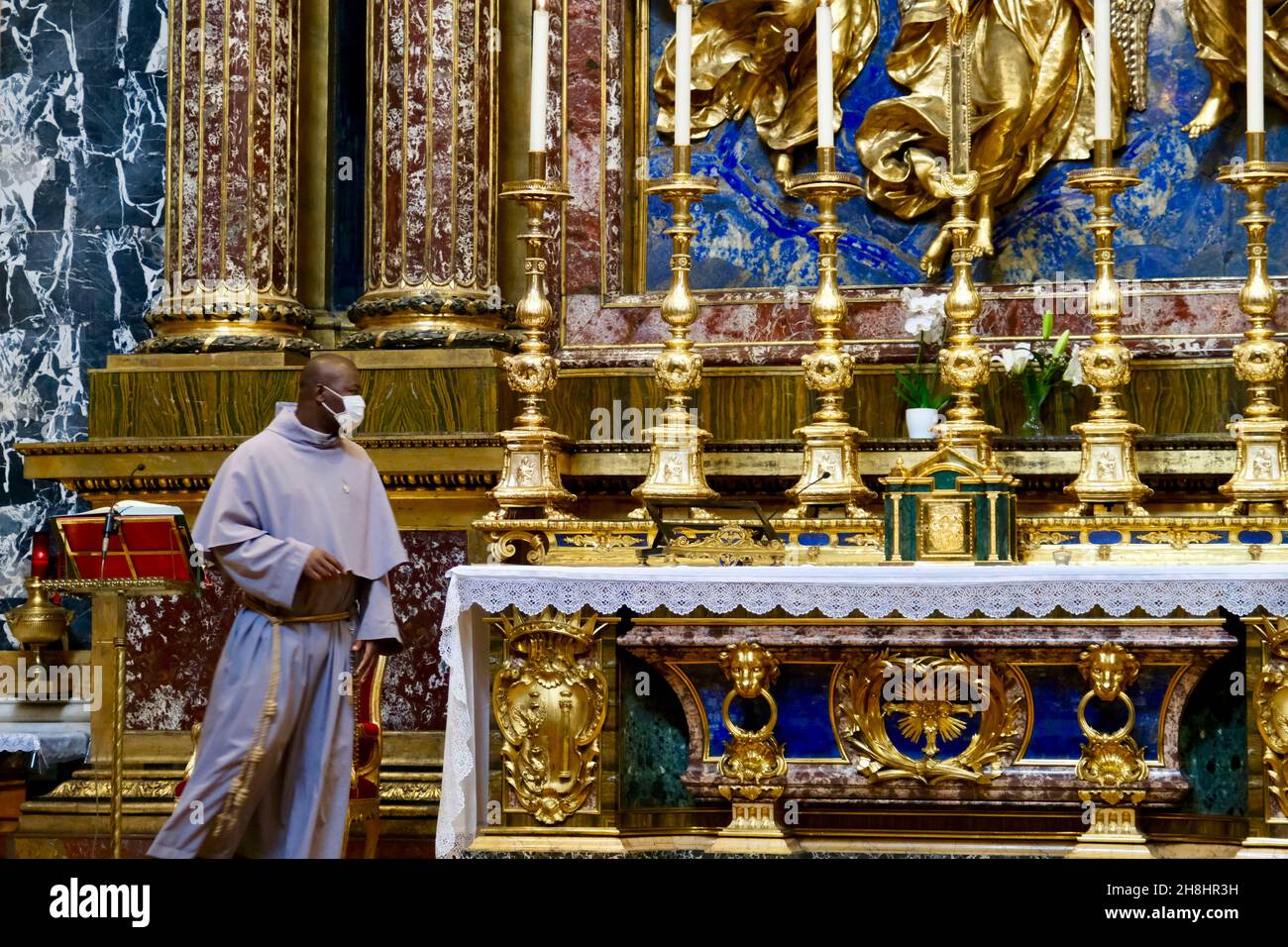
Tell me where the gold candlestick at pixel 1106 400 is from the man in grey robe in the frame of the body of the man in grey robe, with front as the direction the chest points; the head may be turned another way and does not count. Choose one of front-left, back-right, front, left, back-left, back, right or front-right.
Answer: front-left

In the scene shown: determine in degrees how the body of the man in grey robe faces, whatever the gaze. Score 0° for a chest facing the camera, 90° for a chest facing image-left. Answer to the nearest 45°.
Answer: approximately 315°

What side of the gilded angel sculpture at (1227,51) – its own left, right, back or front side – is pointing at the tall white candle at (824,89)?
front

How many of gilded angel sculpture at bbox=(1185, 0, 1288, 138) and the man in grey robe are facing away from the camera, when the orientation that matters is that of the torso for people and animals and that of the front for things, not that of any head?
0

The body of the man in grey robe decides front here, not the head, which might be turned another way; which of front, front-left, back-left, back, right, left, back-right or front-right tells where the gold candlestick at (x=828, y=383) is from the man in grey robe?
front-left

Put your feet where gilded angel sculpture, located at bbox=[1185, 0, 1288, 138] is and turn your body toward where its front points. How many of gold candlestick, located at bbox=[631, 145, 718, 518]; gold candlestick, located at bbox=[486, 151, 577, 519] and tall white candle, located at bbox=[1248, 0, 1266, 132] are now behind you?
0

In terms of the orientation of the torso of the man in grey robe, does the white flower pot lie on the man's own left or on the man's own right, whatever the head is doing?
on the man's own left

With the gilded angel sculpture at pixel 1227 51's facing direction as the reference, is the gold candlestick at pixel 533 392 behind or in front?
in front

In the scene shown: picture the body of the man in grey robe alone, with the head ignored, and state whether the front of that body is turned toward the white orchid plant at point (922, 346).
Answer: no

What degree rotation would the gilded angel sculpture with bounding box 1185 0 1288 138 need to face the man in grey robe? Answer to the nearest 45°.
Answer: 0° — it already faces them

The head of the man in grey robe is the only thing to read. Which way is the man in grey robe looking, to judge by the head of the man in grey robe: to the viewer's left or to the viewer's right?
to the viewer's right

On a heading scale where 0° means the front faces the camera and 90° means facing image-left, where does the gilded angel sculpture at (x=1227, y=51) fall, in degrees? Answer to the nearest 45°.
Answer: approximately 45°

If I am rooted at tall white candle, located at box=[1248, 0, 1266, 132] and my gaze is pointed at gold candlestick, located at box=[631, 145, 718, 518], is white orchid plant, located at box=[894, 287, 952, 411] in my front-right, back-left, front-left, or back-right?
front-right

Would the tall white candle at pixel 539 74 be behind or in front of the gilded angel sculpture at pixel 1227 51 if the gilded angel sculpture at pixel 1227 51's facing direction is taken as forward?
in front

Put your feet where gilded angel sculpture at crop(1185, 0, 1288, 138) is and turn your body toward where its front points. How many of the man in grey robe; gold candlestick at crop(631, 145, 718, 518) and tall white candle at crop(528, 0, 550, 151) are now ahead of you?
3
